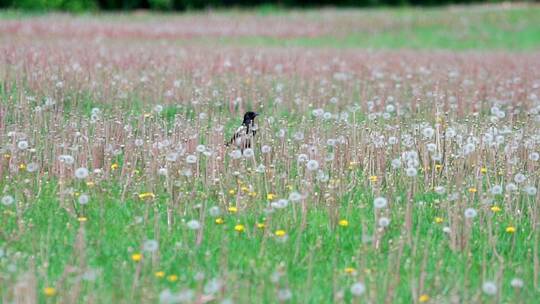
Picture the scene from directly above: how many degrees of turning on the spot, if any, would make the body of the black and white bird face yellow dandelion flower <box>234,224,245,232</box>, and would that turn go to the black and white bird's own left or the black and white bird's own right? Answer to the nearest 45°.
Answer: approximately 90° to the black and white bird's own right

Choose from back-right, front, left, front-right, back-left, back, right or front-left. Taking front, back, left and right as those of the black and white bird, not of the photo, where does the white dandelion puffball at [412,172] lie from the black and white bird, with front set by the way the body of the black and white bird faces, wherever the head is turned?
front-right

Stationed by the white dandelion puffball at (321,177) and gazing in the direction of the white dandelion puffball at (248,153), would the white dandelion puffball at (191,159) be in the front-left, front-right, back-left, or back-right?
front-left

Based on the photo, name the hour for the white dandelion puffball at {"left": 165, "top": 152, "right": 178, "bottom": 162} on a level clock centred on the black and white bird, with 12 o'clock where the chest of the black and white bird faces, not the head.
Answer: The white dandelion puffball is roughly at 4 o'clock from the black and white bird.

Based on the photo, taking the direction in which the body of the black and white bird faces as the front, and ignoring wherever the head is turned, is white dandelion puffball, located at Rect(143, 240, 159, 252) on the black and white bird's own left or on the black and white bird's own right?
on the black and white bird's own right

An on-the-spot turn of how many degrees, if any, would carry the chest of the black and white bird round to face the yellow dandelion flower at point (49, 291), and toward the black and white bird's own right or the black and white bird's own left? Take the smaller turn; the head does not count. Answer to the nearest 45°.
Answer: approximately 90° to the black and white bird's own right

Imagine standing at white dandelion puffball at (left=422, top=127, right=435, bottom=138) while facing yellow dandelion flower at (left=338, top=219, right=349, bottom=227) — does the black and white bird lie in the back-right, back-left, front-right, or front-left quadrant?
front-right

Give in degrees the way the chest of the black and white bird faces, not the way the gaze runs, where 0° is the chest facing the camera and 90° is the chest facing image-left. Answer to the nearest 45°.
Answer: approximately 270°

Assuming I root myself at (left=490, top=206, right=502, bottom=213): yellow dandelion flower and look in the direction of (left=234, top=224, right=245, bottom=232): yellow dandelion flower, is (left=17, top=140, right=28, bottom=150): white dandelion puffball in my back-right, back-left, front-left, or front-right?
front-right

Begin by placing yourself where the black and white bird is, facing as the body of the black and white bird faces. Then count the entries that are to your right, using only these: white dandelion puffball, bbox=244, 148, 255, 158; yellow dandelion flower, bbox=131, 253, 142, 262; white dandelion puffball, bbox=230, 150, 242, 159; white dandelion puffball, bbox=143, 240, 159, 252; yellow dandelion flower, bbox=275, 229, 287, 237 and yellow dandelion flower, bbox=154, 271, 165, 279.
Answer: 6

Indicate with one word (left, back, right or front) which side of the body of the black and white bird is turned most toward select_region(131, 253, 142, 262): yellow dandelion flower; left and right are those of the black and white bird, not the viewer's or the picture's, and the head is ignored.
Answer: right

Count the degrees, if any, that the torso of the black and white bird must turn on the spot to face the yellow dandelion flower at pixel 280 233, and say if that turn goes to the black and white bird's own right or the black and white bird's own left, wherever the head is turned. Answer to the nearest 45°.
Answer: approximately 90° to the black and white bird's own right

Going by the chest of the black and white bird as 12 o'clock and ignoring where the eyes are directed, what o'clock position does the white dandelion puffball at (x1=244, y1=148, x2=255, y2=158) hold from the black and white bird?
The white dandelion puffball is roughly at 3 o'clock from the black and white bird.

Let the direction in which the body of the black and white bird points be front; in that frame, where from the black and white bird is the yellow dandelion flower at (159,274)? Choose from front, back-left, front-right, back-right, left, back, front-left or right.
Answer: right
